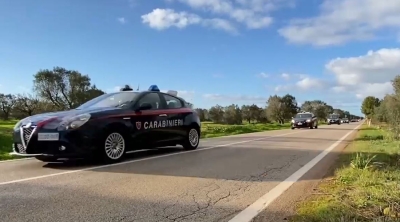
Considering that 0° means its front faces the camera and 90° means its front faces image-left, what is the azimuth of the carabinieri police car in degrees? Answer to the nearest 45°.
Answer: approximately 45°

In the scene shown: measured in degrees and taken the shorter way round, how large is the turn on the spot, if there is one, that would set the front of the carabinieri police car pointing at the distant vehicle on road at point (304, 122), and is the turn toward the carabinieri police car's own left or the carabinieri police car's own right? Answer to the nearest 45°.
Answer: approximately 180°
